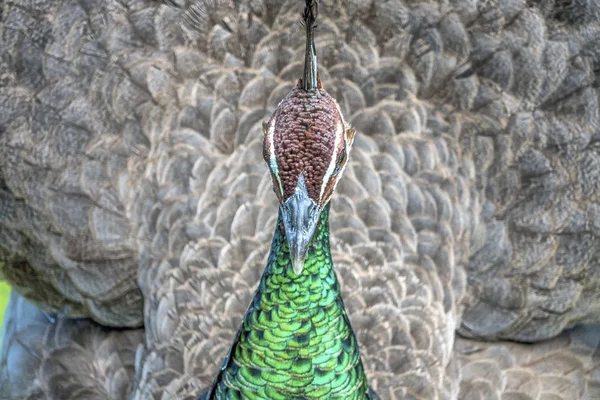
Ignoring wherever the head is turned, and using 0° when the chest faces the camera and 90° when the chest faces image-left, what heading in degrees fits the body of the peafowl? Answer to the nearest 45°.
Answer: approximately 0°
